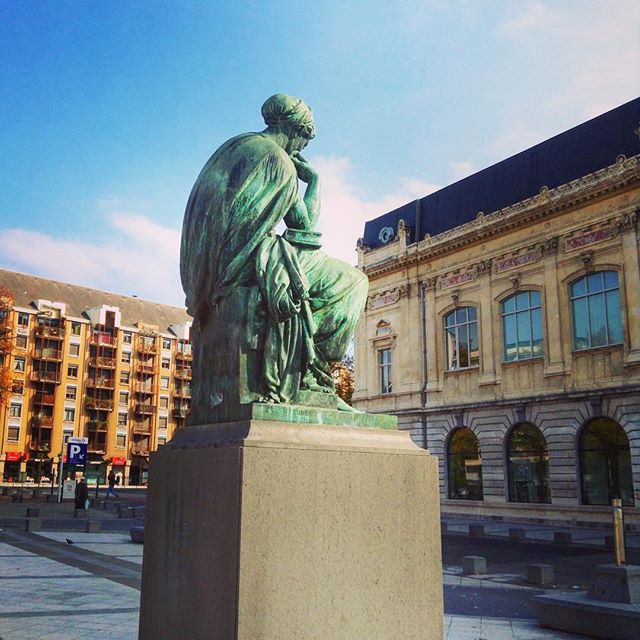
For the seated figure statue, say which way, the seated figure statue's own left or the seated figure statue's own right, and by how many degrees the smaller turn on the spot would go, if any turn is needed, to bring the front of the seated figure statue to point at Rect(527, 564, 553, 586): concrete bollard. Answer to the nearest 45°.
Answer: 0° — it already faces it

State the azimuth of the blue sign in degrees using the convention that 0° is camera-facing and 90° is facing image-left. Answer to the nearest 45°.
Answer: approximately 0°

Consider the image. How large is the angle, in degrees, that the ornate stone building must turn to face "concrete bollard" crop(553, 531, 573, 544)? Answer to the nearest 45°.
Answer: approximately 45° to its left

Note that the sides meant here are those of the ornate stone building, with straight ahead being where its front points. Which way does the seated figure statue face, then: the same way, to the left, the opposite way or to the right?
the opposite way

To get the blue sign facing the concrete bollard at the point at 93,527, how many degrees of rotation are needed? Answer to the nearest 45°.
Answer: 0° — it already faces it

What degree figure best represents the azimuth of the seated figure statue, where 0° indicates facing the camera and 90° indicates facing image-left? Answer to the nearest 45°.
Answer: approximately 225°

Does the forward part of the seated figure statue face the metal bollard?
yes

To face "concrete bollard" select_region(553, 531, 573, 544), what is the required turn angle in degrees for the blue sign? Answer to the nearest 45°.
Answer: approximately 45° to its left

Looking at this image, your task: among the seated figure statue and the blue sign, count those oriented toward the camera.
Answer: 1
